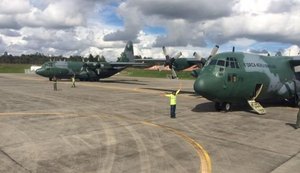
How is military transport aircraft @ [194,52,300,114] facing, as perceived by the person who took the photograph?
facing the viewer and to the left of the viewer
